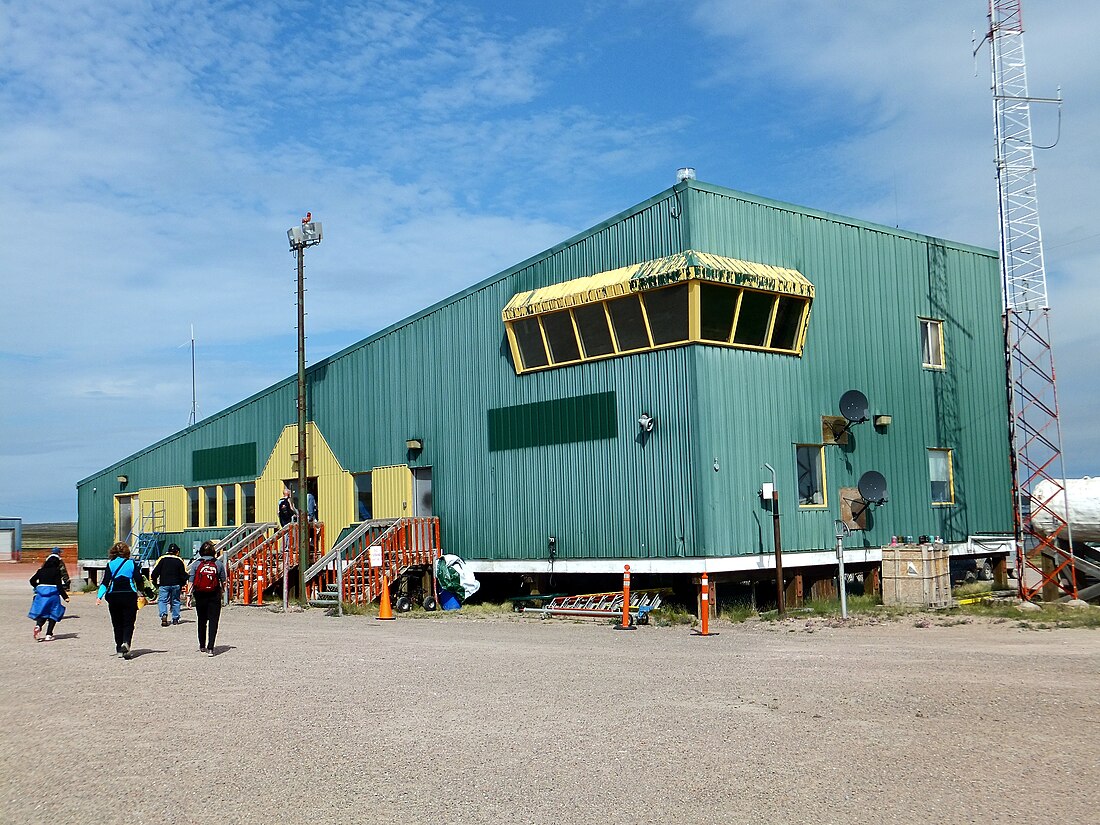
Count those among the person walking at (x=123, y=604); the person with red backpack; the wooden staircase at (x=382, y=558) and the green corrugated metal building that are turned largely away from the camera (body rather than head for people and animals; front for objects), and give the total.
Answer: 2

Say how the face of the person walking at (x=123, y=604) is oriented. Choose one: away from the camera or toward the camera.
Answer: away from the camera

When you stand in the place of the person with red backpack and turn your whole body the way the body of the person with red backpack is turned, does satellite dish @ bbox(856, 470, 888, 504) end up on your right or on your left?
on your right

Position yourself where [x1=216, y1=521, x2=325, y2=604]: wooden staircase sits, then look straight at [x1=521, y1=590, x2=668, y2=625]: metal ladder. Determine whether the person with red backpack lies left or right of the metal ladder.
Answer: right

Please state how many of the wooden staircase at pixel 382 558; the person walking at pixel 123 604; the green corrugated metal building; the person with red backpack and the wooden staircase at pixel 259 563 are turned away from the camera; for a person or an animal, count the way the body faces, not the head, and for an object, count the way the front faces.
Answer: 2

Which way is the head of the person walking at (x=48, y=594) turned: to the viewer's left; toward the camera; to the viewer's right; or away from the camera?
away from the camera

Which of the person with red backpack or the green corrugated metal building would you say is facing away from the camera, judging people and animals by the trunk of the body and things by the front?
the person with red backpack

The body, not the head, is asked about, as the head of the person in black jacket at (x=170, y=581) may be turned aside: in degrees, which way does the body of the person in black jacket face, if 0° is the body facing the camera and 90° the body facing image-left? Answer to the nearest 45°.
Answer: approximately 180°

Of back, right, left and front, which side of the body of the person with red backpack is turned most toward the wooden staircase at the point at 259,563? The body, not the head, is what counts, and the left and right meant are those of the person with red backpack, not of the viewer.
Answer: front

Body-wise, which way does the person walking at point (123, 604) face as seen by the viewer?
away from the camera

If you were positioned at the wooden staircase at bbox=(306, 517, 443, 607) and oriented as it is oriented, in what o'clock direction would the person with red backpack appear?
The person with red backpack is roughly at 11 o'clock from the wooden staircase.

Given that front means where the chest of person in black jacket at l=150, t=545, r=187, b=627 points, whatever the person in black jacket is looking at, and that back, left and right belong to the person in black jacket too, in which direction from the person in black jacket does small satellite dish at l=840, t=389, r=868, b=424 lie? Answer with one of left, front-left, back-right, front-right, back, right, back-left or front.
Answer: right

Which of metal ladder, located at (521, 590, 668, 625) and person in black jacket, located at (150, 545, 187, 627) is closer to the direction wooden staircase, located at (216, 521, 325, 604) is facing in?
the person in black jacket

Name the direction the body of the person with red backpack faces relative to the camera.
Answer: away from the camera

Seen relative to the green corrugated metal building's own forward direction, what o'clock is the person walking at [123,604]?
The person walking is roughly at 12 o'clock from the green corrugated metal building.

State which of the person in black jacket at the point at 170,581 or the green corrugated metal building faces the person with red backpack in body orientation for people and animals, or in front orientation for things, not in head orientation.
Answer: the green corrugated metal building
